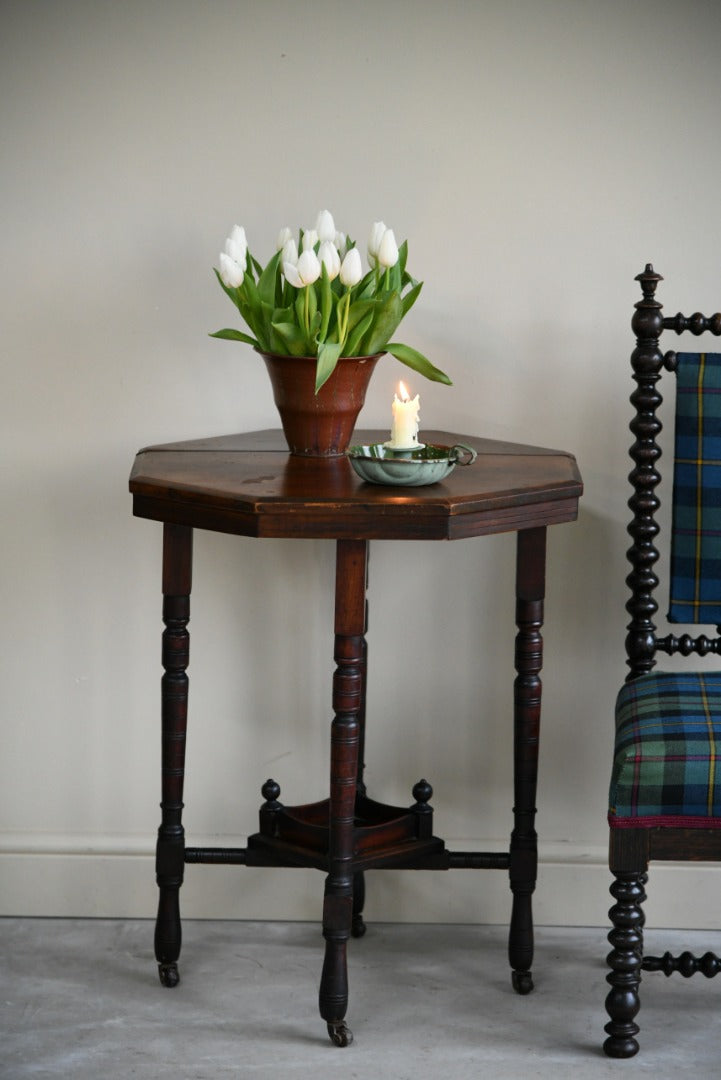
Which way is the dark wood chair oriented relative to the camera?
toward the camera
